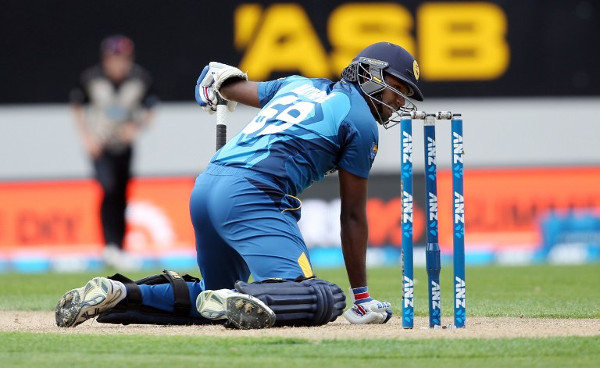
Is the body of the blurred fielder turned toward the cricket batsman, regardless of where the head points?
yes

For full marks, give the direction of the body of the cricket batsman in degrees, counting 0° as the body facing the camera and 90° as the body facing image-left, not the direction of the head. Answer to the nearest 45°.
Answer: approximately 225°

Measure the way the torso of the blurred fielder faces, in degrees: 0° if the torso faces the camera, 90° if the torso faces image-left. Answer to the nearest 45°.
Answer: approximately 0°

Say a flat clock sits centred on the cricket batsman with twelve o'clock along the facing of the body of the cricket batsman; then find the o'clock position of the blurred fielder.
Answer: The blurred fielder is roughly at 10 o'clock from the cricket batsman.

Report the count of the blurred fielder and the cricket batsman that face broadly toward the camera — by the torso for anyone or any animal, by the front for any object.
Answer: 1
